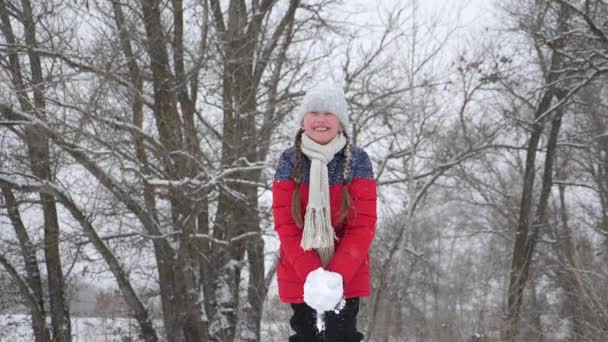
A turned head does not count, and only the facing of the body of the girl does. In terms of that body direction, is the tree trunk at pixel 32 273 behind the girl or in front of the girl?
behind

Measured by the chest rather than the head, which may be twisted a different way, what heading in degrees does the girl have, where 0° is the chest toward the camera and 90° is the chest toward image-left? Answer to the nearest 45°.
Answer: approximately 0°

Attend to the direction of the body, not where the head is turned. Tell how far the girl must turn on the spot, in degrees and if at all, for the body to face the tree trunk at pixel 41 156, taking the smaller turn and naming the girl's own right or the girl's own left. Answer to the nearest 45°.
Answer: approximately 135° to the girl's own right
